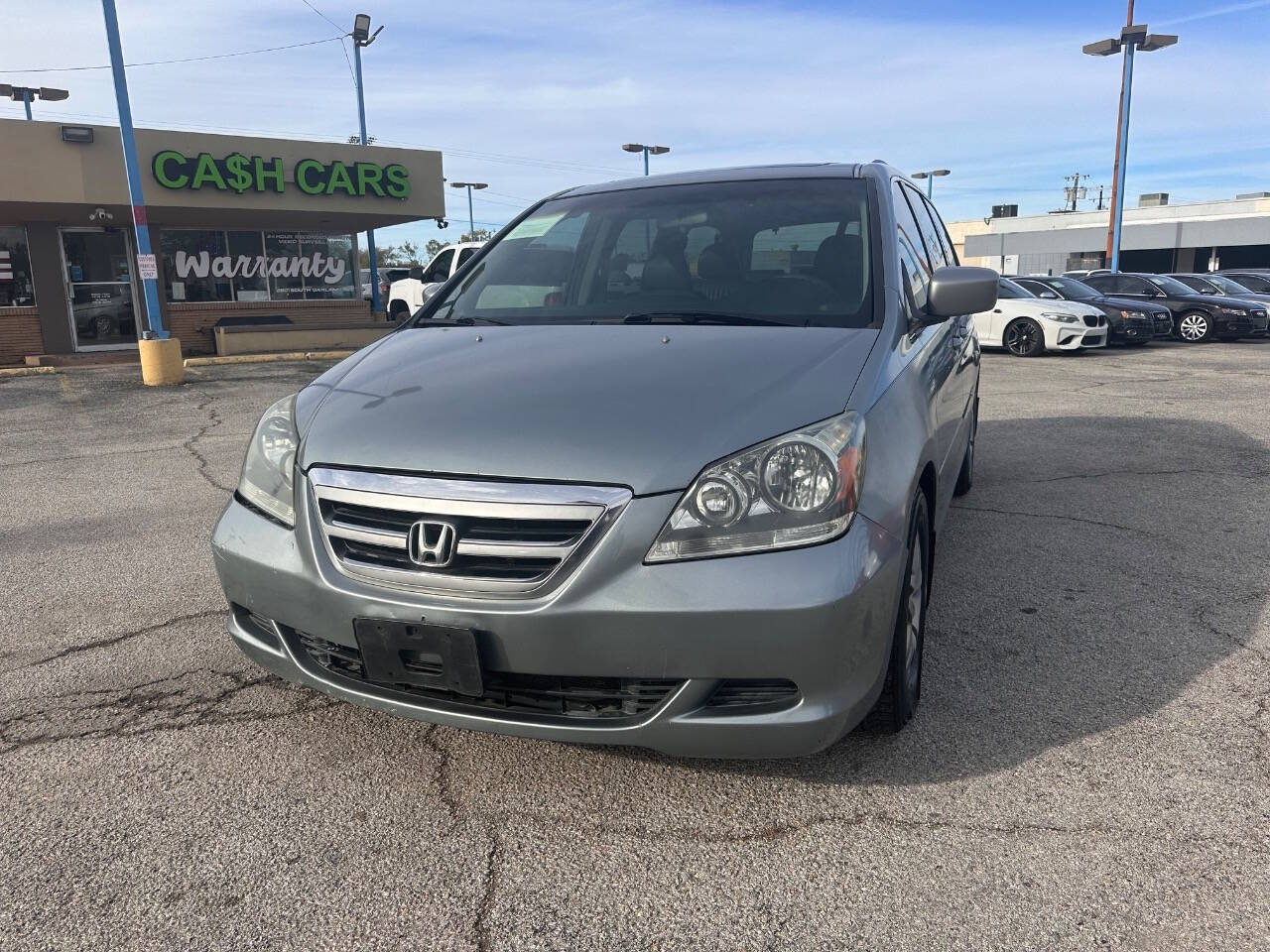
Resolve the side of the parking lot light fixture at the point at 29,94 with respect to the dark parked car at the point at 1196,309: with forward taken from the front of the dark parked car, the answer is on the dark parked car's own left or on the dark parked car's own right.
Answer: on the dark parked car's own right

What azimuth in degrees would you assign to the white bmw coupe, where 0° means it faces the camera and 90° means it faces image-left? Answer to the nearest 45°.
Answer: approximately 315°

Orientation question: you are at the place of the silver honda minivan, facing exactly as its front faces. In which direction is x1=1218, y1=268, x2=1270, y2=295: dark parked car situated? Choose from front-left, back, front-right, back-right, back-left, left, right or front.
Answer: back

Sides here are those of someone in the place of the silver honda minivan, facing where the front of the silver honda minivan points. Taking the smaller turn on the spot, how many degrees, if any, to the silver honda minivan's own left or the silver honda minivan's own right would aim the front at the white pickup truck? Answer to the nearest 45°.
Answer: approximately 135° to the silver honda minivan's own right

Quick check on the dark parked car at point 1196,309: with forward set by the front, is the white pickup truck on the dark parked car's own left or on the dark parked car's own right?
on the dark parked car's own right

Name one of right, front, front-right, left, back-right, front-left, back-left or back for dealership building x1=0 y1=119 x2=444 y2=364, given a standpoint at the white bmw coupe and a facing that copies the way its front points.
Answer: back-right

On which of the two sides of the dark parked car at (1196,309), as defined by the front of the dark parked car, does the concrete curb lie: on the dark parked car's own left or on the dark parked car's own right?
on the dark parked car's own right

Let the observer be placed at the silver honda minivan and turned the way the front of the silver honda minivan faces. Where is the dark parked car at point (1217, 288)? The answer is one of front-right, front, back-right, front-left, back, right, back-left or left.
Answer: back

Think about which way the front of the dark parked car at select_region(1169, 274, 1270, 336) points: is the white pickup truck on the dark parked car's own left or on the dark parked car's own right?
on the dark parked car's own right

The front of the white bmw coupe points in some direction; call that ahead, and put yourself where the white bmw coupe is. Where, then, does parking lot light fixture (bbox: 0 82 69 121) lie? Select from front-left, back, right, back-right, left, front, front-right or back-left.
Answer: back-right

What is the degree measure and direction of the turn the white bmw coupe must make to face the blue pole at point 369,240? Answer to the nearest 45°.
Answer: approximately 135° to its right
